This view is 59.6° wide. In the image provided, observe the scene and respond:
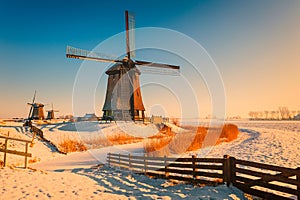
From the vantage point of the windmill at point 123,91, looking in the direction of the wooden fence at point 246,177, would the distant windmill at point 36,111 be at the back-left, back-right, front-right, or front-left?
back-right

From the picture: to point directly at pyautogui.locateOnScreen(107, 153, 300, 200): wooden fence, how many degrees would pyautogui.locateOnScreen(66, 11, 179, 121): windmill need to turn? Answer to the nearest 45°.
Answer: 0° — it already faces it

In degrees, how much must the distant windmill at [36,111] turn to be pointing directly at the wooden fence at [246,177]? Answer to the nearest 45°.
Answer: approximately 45° to its left

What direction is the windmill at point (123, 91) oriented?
toward the camera

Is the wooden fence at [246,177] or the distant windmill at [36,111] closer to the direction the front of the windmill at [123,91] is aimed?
the wooden fence

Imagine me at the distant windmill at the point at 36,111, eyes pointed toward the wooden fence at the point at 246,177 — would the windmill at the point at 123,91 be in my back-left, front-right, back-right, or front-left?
front-left

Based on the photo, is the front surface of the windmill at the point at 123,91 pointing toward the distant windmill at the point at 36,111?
no

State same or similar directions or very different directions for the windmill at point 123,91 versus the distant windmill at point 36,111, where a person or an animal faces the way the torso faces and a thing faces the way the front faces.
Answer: same or similar directions

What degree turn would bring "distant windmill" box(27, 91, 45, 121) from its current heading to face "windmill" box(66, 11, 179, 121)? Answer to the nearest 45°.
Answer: approximately 90° to its left

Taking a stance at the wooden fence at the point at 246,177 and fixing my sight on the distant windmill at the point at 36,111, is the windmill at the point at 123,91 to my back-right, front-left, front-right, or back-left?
front-right

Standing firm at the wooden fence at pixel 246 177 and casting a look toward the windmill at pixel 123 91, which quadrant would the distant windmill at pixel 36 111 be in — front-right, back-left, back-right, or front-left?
front-left

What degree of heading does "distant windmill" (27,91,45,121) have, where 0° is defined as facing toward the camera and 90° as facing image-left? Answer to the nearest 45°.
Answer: approximately 45°

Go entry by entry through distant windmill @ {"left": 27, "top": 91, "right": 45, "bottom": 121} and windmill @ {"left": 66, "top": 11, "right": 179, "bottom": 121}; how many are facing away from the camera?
0
